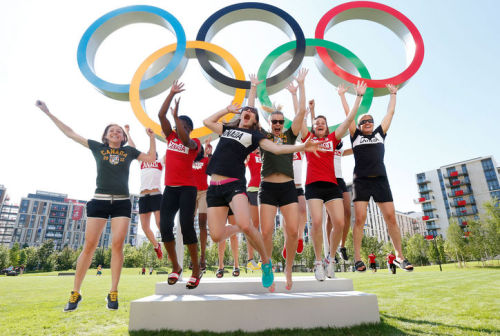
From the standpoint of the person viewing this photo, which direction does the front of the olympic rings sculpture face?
facing the viewer
